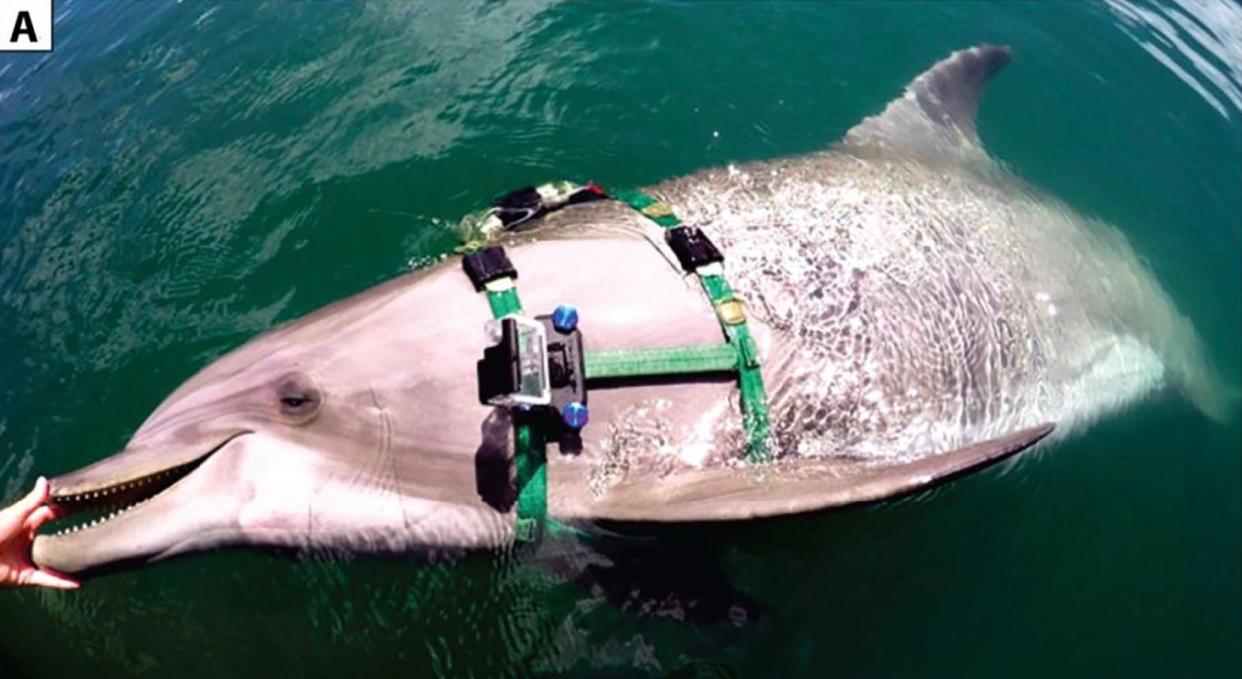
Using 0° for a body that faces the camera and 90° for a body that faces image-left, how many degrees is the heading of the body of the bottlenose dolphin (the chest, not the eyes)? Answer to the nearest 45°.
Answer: approximately 90°
